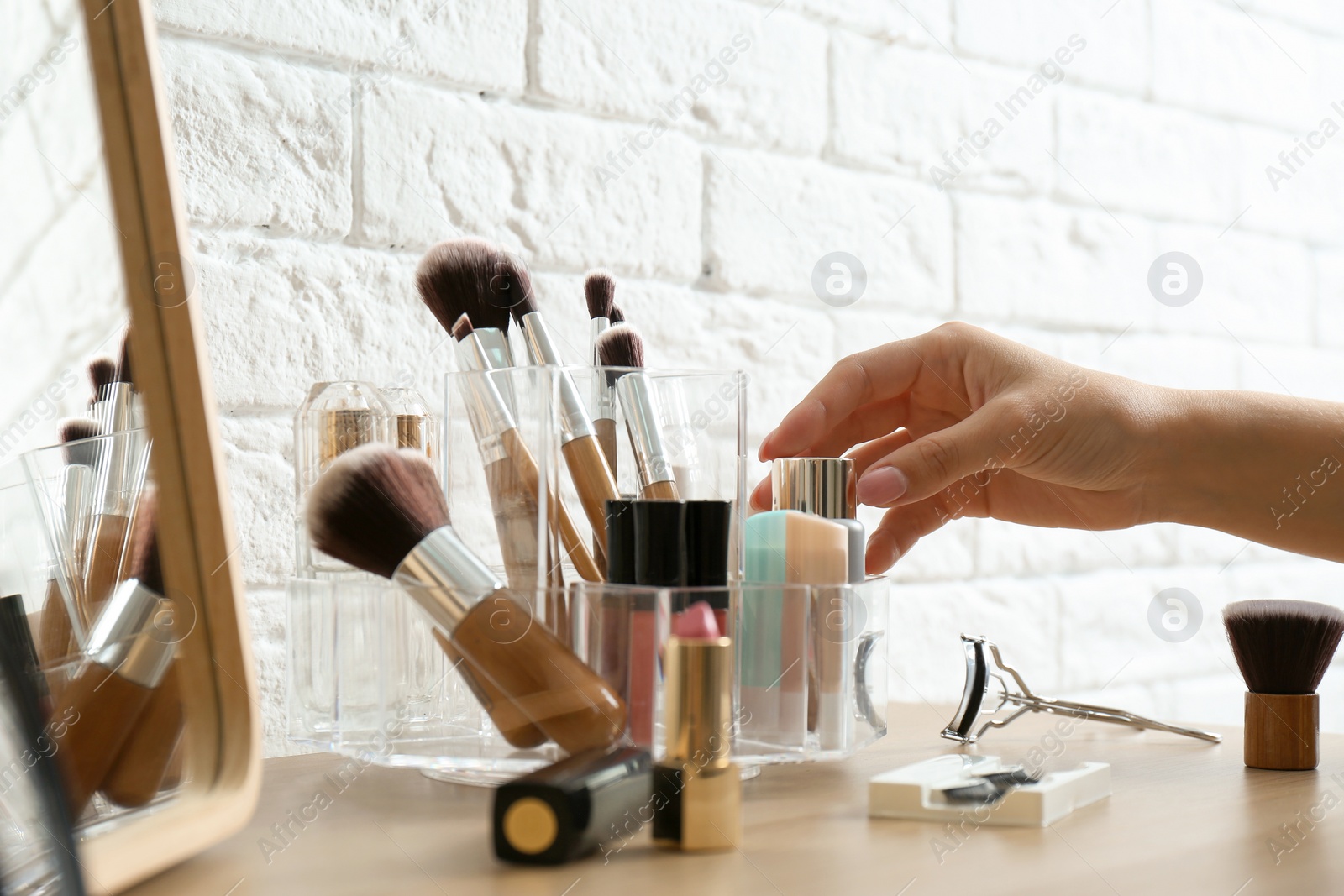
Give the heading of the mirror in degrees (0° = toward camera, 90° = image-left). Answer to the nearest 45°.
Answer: approximately 315°

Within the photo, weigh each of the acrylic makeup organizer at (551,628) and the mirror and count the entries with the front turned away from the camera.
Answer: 0

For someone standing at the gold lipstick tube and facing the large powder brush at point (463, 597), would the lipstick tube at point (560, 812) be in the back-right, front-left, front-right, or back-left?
front-left

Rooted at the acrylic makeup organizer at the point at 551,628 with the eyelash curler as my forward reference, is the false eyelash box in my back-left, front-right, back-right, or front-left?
front-right
